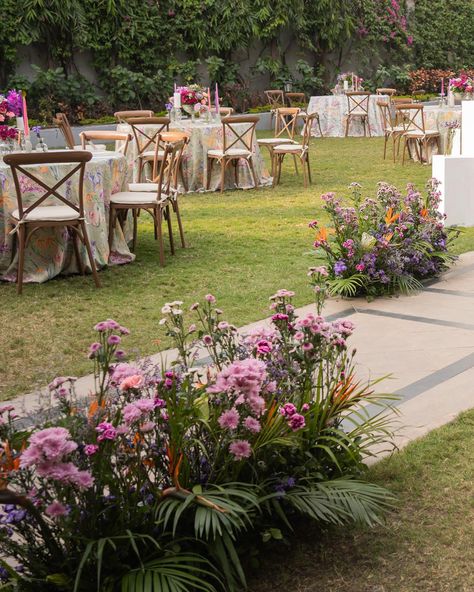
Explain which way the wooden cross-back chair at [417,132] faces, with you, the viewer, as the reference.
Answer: facing away from the viewer and to the right of the viewer

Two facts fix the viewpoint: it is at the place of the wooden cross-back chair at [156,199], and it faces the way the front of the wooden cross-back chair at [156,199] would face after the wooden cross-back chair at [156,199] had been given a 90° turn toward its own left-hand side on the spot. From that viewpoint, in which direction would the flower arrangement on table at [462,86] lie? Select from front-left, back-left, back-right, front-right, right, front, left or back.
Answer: back

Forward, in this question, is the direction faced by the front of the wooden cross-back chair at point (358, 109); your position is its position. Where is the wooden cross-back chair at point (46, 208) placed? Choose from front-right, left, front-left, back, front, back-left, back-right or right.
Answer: back

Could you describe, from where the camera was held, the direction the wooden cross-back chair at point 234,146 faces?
facing away from the viewer and to the left of the viewer

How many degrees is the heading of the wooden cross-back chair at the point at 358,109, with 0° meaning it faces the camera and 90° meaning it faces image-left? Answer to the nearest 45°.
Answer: approximately 180°

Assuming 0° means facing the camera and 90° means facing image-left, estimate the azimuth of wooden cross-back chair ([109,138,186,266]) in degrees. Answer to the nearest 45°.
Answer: approximately 135°

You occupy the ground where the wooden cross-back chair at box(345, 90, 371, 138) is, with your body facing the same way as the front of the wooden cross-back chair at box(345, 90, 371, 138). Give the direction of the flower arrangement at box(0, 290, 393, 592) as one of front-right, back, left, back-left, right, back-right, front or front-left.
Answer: back

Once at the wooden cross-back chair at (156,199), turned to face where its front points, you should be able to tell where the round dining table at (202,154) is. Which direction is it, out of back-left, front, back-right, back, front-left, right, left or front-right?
front-right

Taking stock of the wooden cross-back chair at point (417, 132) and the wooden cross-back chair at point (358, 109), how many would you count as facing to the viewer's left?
0

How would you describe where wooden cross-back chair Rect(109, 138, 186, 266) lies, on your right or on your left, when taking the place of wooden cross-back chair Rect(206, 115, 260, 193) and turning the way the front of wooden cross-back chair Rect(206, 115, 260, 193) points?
on your left
